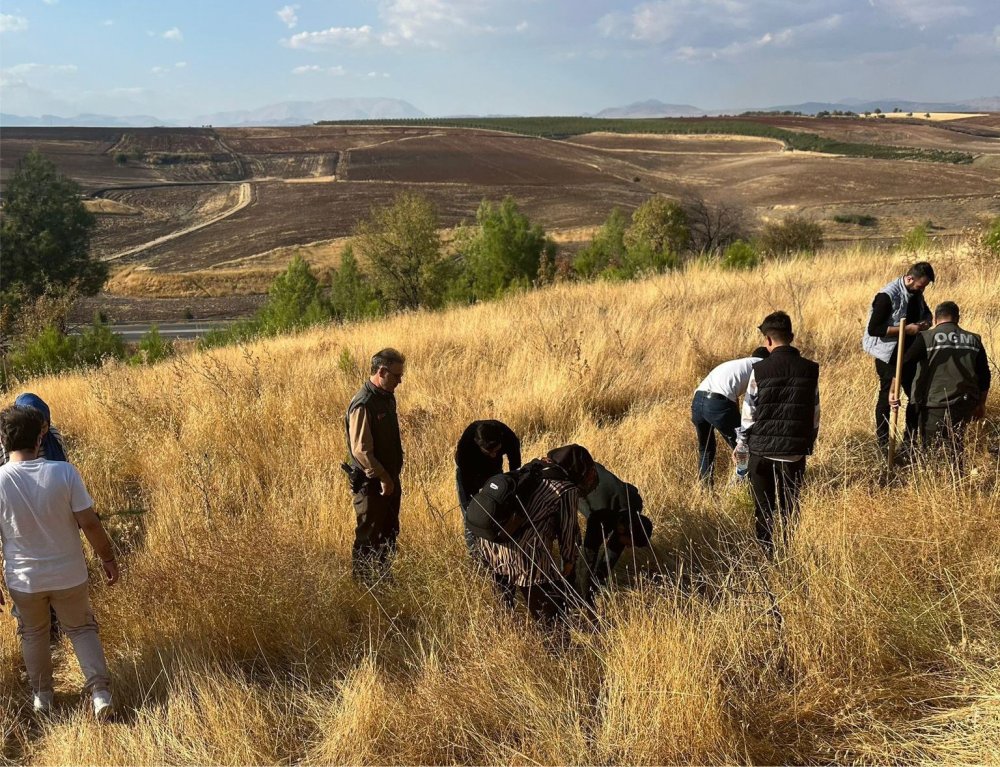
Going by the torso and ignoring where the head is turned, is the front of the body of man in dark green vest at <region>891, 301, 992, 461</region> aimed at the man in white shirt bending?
no

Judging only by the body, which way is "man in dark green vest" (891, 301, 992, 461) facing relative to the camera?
away from the camera

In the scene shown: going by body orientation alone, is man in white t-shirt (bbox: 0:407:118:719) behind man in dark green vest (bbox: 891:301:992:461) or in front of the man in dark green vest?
behind

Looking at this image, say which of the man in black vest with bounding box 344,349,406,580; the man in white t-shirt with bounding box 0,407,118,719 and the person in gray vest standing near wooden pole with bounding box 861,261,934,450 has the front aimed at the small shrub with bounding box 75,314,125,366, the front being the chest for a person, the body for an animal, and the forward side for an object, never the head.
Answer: the man in white t-shirt

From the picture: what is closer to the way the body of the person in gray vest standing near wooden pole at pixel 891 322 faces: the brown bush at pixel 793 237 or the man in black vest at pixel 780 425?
the man in black vest

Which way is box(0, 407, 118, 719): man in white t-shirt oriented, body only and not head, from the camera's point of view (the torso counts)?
away from the camera

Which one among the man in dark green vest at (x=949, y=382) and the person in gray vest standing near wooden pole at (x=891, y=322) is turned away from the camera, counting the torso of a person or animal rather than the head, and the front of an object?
the man in dark green vest

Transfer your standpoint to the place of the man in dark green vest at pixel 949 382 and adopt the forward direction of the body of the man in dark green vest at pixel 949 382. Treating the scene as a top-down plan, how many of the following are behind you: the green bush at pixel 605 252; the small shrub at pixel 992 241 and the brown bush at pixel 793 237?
0

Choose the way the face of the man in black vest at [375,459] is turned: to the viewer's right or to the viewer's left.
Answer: to the viewer's right

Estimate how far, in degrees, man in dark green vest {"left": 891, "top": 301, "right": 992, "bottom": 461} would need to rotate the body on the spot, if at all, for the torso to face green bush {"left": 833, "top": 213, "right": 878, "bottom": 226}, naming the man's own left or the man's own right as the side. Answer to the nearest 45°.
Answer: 0° — they already face it

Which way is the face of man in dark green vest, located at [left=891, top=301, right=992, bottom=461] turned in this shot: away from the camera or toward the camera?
away from the camera

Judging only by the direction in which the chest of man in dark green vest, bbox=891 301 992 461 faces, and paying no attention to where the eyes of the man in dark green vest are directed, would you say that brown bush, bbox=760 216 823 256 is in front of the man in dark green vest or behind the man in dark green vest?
in front

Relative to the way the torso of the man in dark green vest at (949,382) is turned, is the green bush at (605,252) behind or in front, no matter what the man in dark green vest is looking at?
in front

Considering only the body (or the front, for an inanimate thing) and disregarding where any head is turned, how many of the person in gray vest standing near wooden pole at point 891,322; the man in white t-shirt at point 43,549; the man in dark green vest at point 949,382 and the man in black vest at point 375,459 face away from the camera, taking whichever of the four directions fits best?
2

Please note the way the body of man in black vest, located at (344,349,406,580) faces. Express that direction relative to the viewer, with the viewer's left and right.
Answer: facing to the right of the viewer

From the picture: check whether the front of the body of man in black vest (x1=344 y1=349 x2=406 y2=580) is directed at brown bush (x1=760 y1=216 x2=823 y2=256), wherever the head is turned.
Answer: no
